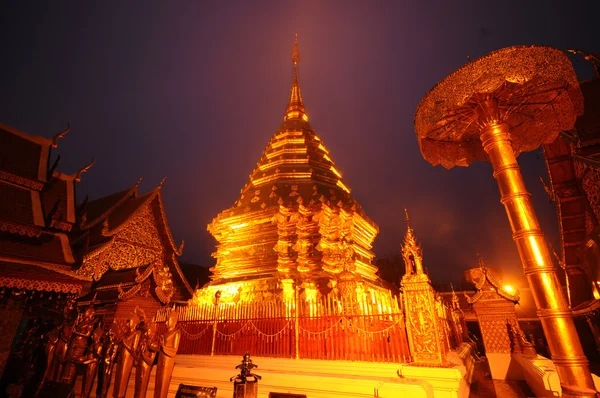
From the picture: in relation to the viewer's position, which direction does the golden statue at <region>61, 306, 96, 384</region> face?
facing the viewer and to the right of the viewer

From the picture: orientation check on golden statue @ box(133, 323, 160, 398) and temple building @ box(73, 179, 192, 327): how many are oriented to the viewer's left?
0

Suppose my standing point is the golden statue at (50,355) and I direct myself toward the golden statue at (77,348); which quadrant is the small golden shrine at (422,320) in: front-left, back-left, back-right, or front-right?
front-left

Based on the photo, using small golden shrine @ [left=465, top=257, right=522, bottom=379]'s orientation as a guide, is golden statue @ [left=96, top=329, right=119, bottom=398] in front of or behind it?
in front

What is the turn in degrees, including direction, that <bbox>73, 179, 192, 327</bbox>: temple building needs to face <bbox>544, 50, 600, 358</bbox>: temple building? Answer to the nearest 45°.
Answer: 0° — it already faces it

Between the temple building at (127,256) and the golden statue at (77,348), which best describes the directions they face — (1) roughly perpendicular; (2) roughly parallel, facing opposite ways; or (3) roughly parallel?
roughly parallel

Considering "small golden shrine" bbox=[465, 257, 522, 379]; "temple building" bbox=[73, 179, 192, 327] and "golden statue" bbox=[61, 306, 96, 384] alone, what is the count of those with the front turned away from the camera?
0

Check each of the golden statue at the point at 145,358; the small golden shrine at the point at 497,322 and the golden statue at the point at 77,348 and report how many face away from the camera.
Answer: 0

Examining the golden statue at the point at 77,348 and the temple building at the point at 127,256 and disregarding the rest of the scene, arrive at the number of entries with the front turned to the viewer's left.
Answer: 0

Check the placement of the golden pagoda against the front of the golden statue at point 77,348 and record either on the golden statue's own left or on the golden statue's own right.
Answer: on the golden statue's own left

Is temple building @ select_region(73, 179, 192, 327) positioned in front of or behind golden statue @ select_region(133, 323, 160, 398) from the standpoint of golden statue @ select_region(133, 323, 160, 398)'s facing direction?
behind

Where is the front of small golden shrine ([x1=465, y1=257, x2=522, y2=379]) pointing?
toward the camera
